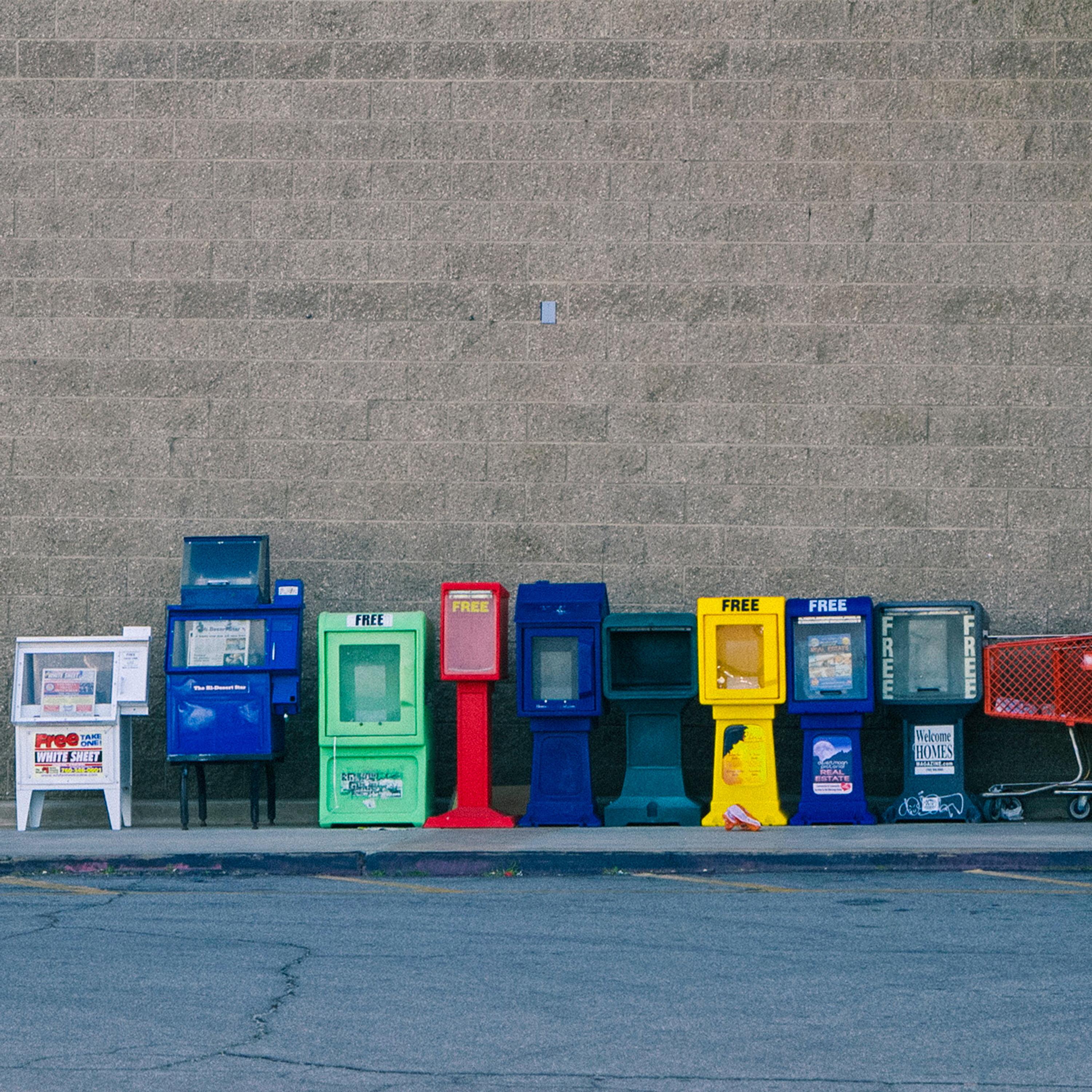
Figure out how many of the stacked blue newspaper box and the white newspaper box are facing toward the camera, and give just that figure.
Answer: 2

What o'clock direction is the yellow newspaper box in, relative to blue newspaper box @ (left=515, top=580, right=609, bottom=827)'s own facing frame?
The yellow newspaper box is roughly at 9 o'clock from the blue newspaper box.

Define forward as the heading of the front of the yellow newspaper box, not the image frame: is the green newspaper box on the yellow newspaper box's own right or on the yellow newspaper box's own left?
on the yellow newspaper box's own right

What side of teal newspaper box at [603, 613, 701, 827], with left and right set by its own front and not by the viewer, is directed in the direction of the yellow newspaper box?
left

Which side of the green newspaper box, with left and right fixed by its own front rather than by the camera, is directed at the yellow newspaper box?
left

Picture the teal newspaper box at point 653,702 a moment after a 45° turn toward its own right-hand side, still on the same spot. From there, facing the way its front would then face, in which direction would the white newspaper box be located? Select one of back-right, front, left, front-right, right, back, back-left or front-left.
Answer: front-right

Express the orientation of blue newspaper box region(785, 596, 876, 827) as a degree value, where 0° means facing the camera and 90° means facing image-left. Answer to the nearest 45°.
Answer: approximately 0°

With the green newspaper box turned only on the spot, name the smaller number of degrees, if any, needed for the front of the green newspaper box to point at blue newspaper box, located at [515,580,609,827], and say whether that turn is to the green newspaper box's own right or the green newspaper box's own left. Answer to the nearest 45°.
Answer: approximately 90° to the green newspaper box's own left

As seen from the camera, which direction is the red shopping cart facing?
to the viewer's left

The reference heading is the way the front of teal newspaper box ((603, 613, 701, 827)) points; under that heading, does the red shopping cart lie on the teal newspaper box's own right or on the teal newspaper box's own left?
on the teal newspaper box's own left
